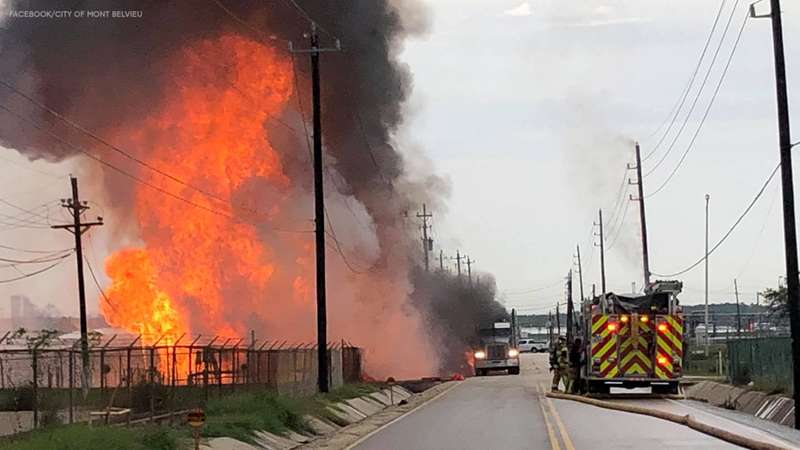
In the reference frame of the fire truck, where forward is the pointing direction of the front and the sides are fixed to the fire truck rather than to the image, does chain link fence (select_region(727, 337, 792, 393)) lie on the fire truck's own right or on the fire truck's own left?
on the fire truck's own right

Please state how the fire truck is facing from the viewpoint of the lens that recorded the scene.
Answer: facing away from the viewer

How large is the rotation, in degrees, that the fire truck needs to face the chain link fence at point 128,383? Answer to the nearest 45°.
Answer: approximately 135° to its left

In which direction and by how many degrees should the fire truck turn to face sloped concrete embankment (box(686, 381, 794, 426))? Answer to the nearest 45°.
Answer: approximately 135° to its right

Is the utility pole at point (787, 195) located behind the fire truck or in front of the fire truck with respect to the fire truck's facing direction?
behind

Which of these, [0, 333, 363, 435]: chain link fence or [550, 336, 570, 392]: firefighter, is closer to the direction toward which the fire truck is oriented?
the firefighter

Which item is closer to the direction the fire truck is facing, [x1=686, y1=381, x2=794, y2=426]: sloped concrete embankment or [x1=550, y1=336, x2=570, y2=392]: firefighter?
the firefighter
